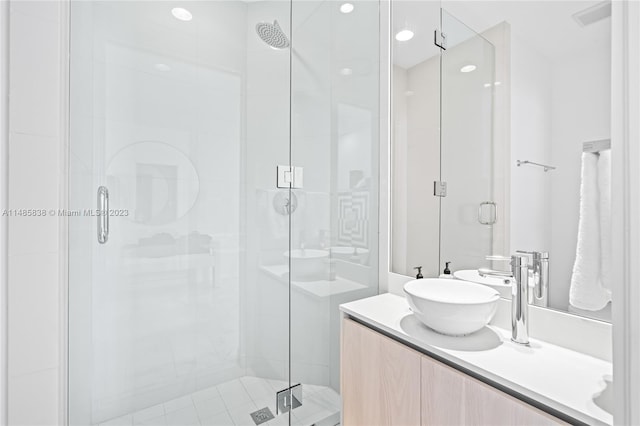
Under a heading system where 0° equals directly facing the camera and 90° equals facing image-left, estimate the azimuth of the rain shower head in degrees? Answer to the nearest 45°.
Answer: approximately 45°

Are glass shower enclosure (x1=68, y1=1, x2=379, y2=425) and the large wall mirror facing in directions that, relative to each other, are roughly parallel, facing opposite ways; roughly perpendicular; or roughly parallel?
roughly perpendicular

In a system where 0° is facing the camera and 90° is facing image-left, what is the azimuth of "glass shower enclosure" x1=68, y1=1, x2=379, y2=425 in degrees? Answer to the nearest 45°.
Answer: approximately 0°

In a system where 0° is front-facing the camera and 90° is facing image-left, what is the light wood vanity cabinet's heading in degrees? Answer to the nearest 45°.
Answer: approximately 45°

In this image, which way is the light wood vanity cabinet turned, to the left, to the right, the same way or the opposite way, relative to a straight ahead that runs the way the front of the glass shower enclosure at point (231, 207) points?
to the right

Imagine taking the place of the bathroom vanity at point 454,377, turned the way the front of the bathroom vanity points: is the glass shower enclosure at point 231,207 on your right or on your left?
on your right
